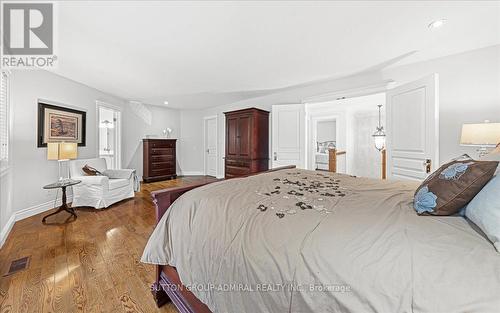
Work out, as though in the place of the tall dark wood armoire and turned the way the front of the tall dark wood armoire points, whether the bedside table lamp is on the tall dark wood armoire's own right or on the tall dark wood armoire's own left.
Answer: on the tall dark wood armoire's own left

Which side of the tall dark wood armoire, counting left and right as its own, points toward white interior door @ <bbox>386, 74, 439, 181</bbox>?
left

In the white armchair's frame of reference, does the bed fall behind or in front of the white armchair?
in front

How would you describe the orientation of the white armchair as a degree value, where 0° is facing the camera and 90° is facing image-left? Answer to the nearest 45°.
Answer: approximately 315°

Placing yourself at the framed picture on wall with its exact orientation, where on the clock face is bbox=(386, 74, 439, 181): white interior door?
The white interior door is roughly at 12 o'clock from the framed picture on wall.

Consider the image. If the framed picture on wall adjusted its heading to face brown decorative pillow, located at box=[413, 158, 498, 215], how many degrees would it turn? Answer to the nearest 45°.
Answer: approximately 45° to its right

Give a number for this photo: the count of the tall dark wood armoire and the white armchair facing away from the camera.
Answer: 0

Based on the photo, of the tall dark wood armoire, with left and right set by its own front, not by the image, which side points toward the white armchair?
front

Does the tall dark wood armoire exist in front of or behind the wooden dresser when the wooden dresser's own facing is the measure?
in front

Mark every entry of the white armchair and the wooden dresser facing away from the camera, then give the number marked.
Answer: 0
